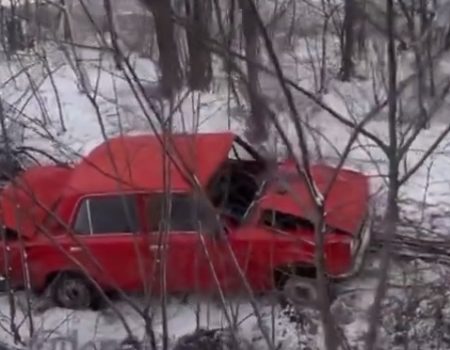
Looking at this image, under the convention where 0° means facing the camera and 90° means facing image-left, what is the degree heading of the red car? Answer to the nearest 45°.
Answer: approximately 270°
